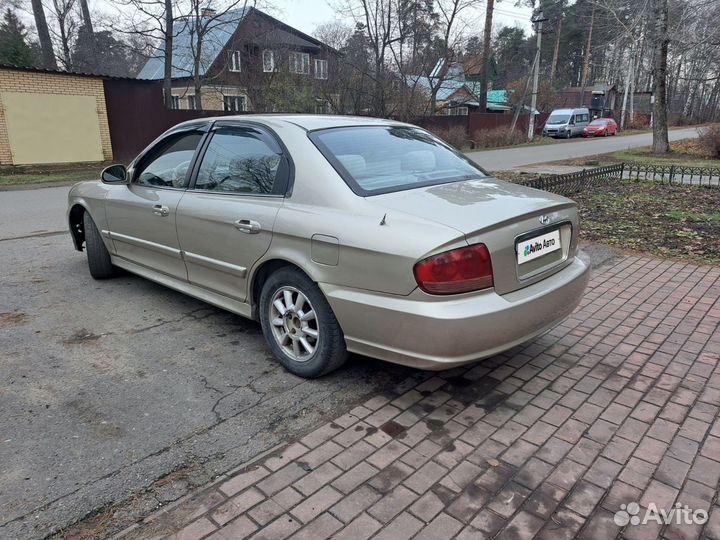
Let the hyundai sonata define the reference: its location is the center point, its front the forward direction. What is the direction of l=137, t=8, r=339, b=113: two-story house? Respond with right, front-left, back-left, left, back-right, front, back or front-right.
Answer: front-right

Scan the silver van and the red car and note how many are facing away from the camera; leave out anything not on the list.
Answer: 0

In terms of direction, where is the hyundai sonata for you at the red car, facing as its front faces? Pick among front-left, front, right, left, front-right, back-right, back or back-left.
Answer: front-left

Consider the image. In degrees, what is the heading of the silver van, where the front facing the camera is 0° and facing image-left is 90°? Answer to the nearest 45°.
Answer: approximately 45°

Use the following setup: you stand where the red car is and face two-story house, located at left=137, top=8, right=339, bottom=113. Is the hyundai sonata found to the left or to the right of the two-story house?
left

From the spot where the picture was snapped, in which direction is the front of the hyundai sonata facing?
facing away from the viewer and to the left of the viewer

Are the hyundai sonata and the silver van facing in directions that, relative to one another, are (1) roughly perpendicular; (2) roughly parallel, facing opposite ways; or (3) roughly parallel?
roughly perpendicular

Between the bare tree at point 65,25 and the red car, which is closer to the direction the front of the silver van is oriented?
the bare tree

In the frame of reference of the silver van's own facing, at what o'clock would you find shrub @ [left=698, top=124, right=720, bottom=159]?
The shrub is roughly at 10 o'clock from the silver van.

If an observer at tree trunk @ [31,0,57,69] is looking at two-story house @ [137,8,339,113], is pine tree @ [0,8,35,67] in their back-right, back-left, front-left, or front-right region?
back-left
